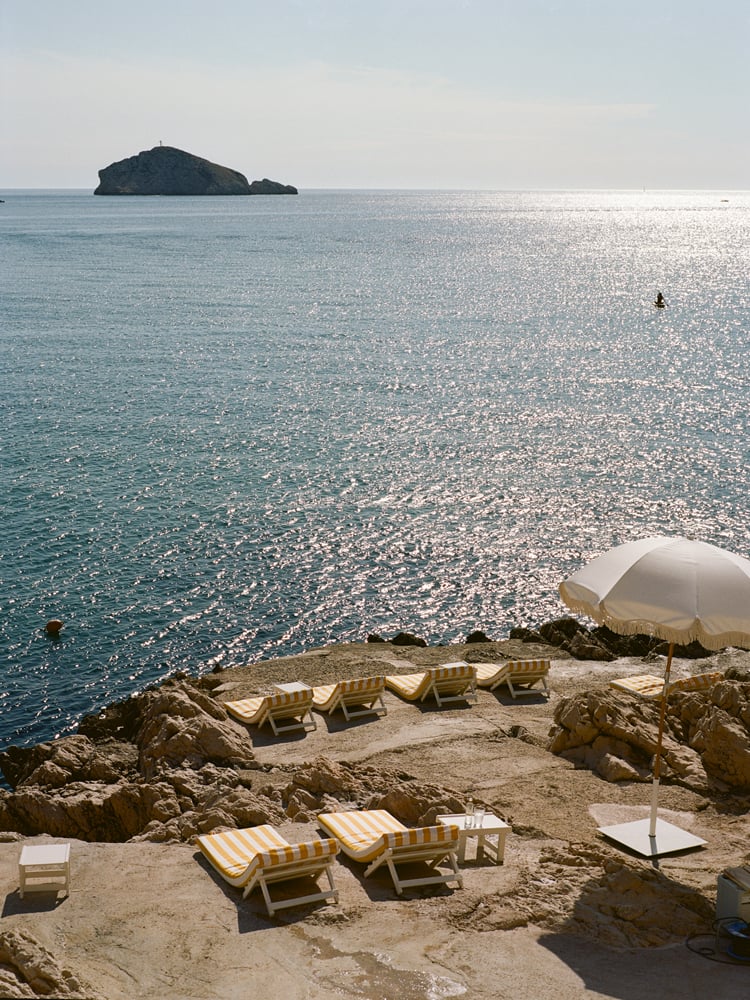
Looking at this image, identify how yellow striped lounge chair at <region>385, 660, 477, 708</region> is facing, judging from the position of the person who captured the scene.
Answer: facing away from the viewer and to the left of the viewer

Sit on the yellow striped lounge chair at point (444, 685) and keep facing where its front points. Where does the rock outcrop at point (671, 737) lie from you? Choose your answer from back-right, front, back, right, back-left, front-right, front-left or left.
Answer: back

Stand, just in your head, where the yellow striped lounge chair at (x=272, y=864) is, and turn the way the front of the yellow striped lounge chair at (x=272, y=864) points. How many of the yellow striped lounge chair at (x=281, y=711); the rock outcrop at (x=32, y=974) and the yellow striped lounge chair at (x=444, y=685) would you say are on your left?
1

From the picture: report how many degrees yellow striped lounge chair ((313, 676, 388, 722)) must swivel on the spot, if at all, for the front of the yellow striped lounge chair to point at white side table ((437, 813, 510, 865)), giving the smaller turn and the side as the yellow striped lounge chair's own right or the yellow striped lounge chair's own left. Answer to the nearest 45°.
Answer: approximately 135° to the yellow striped lounge chair's own left

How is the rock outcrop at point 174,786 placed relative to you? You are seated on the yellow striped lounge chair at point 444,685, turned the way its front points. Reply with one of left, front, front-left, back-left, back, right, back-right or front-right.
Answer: left

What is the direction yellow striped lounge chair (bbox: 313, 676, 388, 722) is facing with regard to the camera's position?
facing away from the viewer and to the left of the viewer

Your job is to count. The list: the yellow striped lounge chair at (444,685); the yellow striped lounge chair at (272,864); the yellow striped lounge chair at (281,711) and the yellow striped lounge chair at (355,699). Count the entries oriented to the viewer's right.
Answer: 0

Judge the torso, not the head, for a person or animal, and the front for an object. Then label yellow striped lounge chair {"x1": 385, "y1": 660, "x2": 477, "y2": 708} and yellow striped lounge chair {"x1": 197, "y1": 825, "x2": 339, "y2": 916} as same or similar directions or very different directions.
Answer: same or similar directions

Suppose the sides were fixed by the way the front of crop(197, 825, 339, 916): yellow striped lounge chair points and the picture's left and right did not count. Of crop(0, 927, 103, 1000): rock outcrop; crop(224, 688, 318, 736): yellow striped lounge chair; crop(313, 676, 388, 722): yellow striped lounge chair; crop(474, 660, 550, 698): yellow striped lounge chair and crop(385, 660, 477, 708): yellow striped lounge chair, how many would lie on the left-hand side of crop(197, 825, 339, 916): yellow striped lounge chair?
1

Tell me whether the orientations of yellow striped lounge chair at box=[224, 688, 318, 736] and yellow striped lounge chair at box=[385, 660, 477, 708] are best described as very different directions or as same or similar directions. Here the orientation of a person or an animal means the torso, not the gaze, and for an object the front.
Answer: same or similar directions

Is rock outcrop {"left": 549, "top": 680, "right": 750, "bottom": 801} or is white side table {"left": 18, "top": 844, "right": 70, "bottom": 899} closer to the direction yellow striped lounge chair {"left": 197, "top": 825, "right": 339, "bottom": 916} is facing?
the white side table

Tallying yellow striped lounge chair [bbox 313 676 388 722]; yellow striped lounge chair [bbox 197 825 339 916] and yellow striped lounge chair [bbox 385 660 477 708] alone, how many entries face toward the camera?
0

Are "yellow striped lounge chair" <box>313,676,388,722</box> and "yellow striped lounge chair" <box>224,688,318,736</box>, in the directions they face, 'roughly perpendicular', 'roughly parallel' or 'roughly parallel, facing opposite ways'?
roughly parallel

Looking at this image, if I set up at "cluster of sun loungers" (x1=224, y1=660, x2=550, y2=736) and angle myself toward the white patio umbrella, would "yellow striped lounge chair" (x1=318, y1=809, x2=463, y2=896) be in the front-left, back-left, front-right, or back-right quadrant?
front-right

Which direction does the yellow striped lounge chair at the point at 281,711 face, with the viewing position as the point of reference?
facing away from the viewer and to the left of the viewer

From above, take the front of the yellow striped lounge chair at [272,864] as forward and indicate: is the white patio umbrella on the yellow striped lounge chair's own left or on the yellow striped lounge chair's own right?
on the yellow striped lounge chair's own right

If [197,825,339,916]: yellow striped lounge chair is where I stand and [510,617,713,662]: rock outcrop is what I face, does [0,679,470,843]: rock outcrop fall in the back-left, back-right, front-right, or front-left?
front-left
